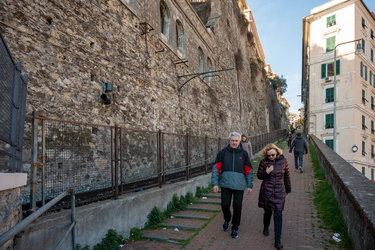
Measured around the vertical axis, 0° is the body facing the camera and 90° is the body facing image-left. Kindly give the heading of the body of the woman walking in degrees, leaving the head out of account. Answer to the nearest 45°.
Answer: approximately 0°

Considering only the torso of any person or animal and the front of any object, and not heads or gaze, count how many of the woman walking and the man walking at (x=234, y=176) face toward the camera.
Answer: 2

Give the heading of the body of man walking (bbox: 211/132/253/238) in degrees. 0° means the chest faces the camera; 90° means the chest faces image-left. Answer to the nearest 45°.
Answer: approximately 0°

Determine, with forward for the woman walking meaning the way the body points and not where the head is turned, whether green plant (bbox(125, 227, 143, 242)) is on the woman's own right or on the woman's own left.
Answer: on the woman's own right
